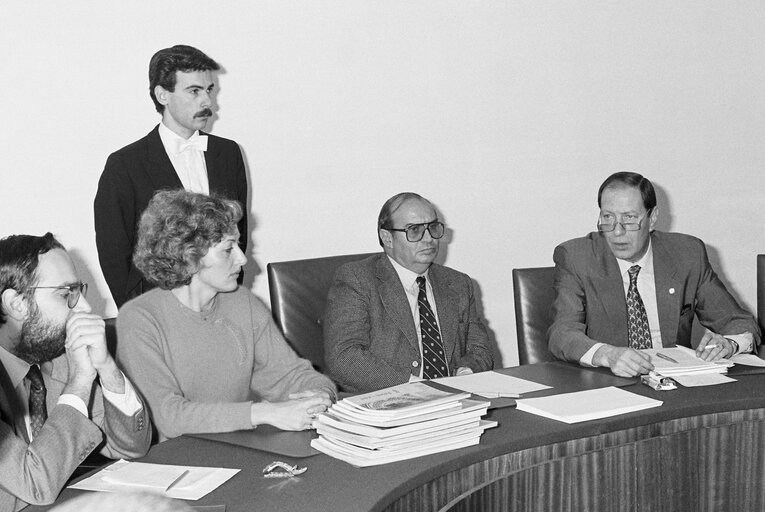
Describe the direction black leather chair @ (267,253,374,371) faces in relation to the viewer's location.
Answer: facing the viewer and to the right of the viewer

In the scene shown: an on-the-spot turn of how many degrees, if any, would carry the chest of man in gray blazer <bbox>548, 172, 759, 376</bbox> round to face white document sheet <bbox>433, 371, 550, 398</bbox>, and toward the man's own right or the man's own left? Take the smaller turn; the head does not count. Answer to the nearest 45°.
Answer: approximately 45° to the man's own right

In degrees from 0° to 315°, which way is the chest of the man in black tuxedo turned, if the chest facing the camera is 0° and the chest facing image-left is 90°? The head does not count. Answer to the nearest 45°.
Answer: approximately 315°

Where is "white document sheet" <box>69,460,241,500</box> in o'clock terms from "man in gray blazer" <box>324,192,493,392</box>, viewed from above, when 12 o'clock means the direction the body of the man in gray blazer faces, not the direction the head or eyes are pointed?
The white document sheet is roughly at 2 o'clock from the man in gray blazer.

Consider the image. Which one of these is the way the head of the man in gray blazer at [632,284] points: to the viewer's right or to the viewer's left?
to the viewer's left

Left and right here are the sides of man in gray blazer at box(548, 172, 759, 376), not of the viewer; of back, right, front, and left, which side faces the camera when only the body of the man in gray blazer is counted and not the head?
front

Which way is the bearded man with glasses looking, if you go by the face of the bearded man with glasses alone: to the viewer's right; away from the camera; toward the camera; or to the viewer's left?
to the viewer's right

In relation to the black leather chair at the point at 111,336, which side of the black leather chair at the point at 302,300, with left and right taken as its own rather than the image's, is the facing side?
right

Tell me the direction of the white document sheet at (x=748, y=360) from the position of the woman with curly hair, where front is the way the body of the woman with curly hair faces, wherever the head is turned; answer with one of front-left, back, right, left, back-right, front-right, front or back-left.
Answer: front-left

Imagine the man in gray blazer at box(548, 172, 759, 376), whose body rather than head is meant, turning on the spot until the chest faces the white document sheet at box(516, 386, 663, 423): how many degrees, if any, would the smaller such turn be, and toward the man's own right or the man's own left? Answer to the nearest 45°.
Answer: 0° — they already face it

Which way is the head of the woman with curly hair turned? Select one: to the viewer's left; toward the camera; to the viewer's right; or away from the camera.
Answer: to the viewer's right

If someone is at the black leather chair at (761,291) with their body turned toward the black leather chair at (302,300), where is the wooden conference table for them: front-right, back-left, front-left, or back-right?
front-left

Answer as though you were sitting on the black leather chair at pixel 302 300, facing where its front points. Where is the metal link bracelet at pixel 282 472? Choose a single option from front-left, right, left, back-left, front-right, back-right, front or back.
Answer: front-right
